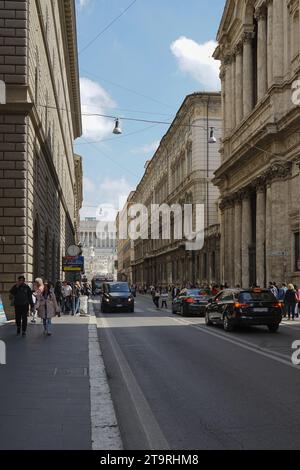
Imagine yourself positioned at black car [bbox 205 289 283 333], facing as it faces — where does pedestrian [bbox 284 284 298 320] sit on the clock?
The pedestrian is roughly at 2 o'clock from the black car.

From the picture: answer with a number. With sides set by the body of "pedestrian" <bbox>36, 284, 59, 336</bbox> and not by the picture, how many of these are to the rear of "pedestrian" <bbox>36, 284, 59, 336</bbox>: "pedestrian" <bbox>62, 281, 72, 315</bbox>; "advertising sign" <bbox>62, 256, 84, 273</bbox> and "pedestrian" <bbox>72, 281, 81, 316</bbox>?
3

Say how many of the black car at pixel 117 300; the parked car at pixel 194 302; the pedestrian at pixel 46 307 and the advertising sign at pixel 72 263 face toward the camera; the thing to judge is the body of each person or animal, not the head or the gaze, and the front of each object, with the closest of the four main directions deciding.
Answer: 3

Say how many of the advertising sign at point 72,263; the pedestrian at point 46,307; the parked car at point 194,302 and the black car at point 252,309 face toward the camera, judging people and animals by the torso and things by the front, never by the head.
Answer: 2

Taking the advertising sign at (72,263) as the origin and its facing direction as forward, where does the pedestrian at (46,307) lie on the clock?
The pedestrian is roughly at 12 o'clock from the advertising sign.

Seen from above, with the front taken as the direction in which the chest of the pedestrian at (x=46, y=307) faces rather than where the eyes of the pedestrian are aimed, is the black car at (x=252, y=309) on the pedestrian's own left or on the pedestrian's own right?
on the pedestrian's own left

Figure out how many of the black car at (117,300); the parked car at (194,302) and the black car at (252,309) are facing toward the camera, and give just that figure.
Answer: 1
